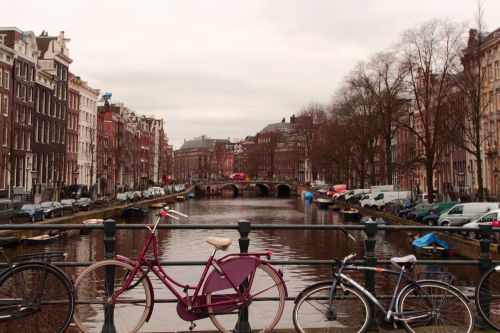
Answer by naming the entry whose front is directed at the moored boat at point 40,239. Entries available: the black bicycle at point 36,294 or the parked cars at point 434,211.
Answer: the parked cars

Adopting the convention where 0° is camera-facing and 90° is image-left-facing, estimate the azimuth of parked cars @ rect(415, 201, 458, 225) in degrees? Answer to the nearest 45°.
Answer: approximately 45°

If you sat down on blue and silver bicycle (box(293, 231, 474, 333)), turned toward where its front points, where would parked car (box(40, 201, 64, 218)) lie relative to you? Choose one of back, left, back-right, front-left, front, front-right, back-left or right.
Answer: front-right

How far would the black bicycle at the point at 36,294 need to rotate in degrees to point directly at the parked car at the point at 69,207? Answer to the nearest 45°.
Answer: approximately 90° to its right

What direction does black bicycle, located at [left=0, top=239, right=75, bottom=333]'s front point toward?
to the viewer's left

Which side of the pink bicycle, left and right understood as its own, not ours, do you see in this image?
left

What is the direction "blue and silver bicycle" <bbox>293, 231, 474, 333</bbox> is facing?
to the viewer's left

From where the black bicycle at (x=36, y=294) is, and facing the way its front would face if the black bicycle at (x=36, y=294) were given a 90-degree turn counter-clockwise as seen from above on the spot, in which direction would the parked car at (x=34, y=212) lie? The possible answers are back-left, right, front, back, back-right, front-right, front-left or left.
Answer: back

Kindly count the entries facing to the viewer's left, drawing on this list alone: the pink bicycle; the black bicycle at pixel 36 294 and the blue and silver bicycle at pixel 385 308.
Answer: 3

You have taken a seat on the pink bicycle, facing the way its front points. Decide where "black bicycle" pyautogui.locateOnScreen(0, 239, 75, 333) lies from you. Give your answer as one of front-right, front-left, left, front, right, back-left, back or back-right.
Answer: front

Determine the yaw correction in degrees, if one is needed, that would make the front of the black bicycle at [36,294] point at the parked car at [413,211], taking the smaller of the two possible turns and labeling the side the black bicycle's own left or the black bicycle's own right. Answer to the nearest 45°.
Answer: approximately 135° to the black bicycle's own right

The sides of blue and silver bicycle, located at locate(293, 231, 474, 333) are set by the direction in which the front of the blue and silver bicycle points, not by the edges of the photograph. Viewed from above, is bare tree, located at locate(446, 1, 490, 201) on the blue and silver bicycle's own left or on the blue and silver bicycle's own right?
on the blue and silver bicycle's own right
